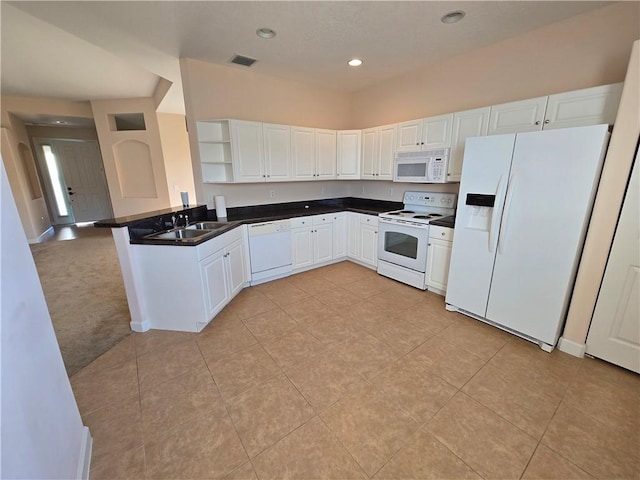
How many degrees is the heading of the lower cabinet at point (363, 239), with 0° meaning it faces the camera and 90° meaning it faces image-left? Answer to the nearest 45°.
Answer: approximately 45°

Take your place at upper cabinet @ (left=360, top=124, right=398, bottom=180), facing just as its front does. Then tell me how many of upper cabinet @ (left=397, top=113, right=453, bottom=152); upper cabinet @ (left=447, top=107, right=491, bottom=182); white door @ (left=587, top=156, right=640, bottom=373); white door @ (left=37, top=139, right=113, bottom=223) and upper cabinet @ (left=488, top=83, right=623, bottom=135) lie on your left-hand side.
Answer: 4

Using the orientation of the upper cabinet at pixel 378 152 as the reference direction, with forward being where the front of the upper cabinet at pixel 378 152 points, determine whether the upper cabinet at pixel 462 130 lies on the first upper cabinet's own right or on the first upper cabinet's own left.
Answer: on the first upper cabinet's own left

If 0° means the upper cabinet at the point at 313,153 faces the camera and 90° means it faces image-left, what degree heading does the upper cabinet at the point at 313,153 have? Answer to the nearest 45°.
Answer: approximately 315°

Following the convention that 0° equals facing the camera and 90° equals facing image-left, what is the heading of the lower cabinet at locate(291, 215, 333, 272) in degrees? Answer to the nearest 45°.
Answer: approximately 315°
